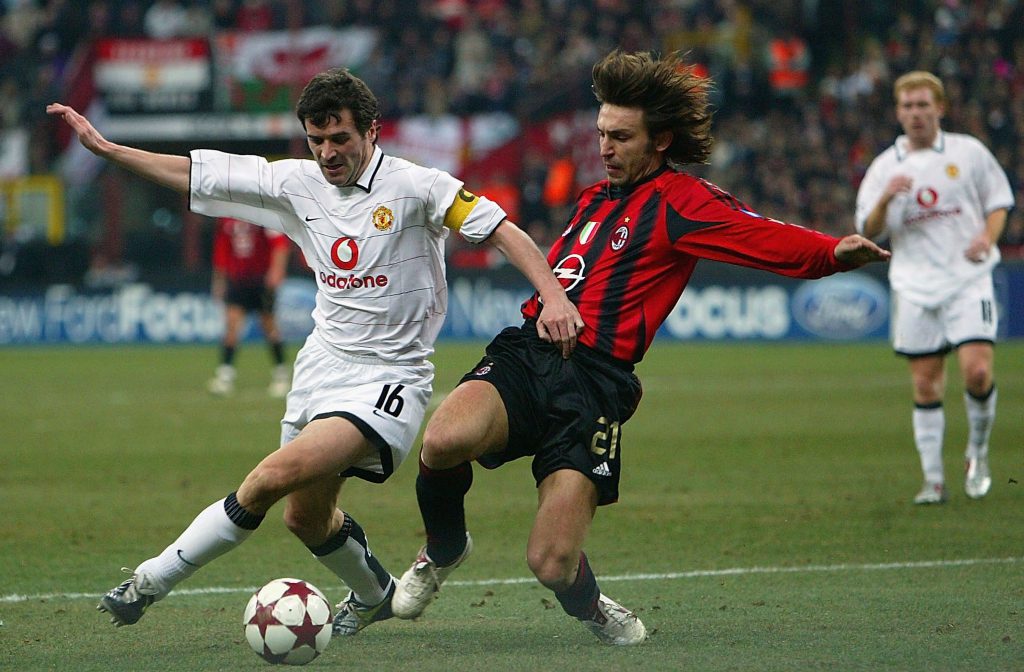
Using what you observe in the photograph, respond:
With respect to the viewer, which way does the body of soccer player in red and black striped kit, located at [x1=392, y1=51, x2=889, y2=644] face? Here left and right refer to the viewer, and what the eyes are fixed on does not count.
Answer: facing the viewer and to the left of the viewer

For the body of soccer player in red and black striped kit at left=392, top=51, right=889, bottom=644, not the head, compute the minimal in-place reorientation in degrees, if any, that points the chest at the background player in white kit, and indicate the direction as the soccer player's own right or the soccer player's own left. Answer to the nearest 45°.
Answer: approximately 180°

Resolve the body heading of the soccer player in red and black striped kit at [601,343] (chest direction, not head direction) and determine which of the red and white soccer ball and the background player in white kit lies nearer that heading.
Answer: the red and white soccer ball

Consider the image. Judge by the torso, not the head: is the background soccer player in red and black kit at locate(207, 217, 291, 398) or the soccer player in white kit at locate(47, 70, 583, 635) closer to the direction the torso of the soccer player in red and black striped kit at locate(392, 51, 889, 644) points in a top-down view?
the soccer player in white kit

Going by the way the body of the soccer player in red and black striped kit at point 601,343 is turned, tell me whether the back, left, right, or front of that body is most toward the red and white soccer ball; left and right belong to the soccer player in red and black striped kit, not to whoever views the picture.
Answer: front

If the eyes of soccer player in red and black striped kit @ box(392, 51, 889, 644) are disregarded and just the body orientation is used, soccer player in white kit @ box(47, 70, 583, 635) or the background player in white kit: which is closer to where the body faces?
the soccer player in white kit

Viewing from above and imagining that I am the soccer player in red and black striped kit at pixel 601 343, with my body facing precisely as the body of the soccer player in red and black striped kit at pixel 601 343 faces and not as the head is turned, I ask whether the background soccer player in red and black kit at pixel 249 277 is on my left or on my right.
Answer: on my right

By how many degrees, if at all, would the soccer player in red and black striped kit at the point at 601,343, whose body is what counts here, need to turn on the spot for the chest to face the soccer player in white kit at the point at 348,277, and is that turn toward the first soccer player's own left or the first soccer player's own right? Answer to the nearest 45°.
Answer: approximately 45° to the first soccer player's own right
